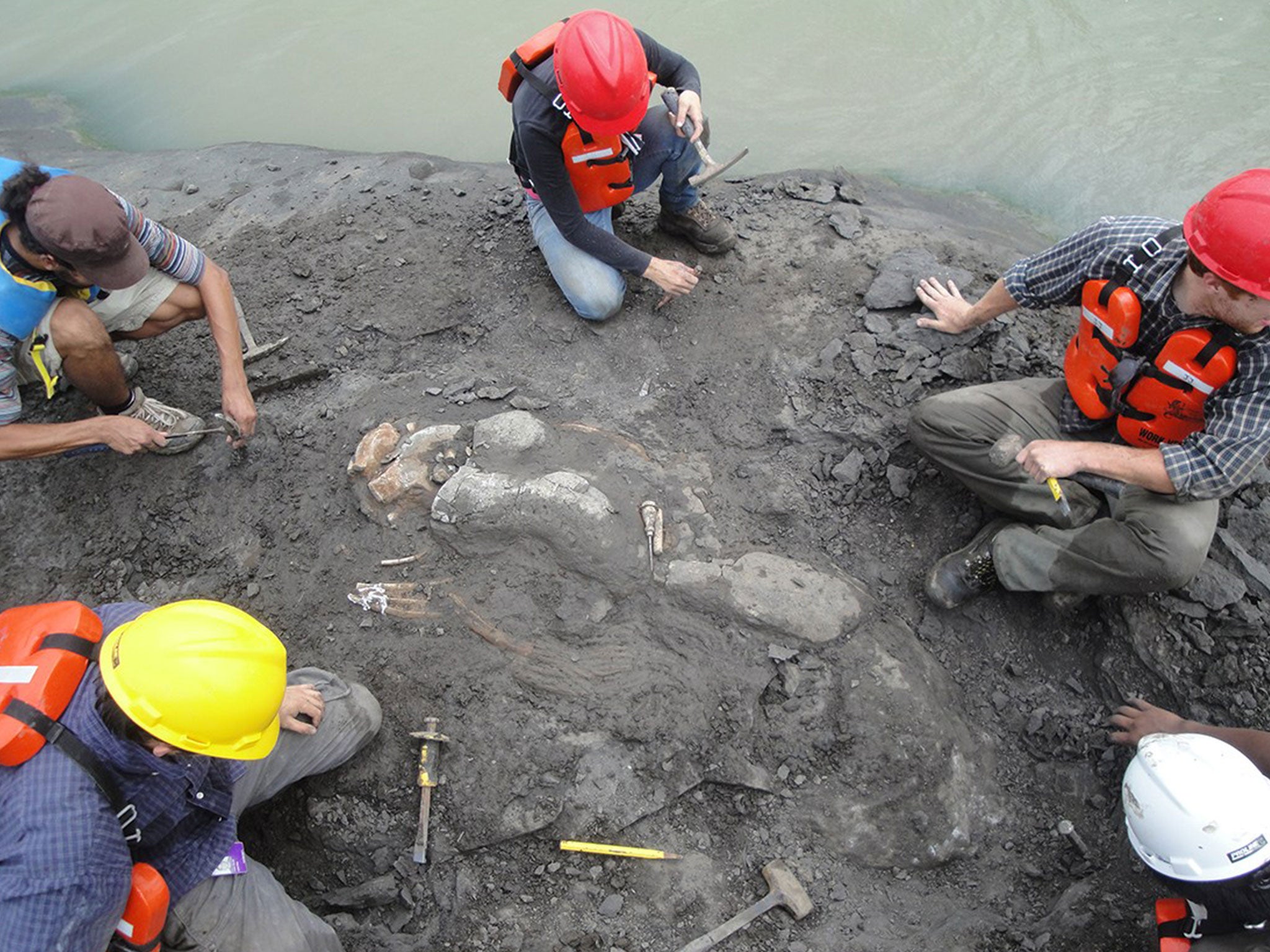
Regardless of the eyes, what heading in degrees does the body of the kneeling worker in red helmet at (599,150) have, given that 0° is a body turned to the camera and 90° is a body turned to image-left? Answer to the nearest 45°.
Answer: approximately 315°

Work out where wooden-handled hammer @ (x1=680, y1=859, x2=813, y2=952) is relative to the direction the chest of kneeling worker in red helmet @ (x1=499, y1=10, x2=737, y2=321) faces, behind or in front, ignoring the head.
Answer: in front

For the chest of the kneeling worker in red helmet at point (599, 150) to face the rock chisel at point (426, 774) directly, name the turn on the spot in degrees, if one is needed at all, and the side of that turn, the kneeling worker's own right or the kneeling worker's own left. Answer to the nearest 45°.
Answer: approximately 45° to the kneeling worker's own right

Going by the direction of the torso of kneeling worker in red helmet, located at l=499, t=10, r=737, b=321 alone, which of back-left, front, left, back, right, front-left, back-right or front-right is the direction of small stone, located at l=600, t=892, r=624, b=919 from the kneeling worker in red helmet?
front-right

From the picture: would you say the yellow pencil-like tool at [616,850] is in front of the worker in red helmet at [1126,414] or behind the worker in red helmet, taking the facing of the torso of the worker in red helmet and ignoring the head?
in front

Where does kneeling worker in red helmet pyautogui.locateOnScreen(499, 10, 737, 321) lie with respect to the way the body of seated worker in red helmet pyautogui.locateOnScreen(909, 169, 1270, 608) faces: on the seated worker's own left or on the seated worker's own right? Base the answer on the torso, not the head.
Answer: on the seated worker's own right

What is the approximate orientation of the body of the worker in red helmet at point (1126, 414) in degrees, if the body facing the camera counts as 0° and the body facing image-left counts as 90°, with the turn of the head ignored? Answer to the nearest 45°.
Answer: approximately 45°

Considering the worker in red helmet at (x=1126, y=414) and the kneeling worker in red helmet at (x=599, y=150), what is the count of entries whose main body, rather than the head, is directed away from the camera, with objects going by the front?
0
